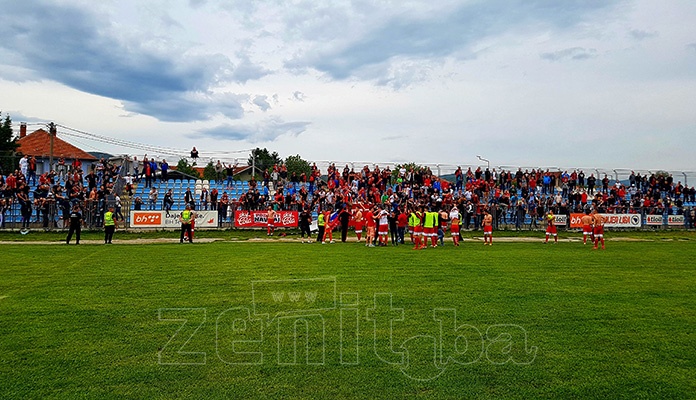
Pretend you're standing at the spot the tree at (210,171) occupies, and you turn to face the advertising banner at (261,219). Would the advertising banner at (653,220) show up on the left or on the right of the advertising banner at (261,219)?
left

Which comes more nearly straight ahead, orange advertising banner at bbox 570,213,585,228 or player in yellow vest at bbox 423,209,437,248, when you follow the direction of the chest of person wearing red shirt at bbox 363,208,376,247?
the orange advertising banner

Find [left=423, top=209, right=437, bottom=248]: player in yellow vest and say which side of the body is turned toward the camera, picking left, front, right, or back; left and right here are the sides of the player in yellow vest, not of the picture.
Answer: back

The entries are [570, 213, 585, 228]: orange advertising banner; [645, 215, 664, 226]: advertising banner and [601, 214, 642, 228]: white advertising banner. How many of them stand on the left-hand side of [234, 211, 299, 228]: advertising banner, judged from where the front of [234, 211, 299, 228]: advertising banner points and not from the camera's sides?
3

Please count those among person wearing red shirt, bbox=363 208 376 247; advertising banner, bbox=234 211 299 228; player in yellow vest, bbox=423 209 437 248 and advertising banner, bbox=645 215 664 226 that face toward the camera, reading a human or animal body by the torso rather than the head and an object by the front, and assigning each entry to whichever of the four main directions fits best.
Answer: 2

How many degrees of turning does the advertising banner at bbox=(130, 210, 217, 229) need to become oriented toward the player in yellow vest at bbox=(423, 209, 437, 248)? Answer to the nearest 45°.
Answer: approximately 45° to its left

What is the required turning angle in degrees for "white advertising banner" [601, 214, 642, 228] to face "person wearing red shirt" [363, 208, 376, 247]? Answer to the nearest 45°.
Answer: approximately 45° to its right

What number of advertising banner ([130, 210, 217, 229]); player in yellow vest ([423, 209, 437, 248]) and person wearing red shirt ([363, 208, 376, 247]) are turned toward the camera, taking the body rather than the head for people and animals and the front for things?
1

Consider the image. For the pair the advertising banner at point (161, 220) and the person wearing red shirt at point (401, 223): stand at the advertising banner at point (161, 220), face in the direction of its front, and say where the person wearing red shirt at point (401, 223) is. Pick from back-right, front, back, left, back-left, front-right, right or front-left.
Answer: front-left

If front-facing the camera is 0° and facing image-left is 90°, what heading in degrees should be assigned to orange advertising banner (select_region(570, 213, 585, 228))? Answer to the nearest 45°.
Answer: approximately 0°

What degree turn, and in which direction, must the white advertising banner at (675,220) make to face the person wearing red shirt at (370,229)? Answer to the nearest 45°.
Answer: approximately 45° to its right

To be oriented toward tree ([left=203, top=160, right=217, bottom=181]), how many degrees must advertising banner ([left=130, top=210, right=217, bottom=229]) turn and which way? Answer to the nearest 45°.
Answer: approximately 135° to its left

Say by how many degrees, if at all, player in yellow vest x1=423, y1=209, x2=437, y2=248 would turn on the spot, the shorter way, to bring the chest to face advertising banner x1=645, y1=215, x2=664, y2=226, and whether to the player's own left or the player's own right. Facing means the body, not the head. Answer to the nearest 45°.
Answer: approximately 45° to the player's own right

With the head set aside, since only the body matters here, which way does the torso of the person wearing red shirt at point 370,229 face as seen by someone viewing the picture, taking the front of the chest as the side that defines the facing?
away from the camera
